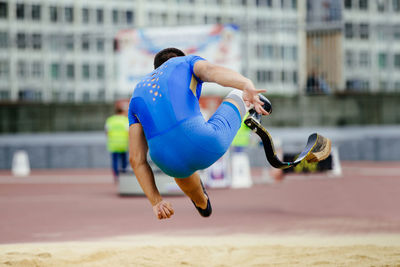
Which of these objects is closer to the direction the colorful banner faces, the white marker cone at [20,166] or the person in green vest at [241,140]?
the person in green vest

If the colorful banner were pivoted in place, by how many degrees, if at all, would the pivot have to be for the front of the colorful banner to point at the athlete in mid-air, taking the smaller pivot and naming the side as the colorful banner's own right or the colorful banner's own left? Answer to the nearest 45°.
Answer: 0° — it already faces them

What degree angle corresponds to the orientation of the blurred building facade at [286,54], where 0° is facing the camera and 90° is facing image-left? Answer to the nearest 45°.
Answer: approximately 0°

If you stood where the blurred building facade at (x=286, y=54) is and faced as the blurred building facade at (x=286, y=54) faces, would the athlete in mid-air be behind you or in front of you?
in front
